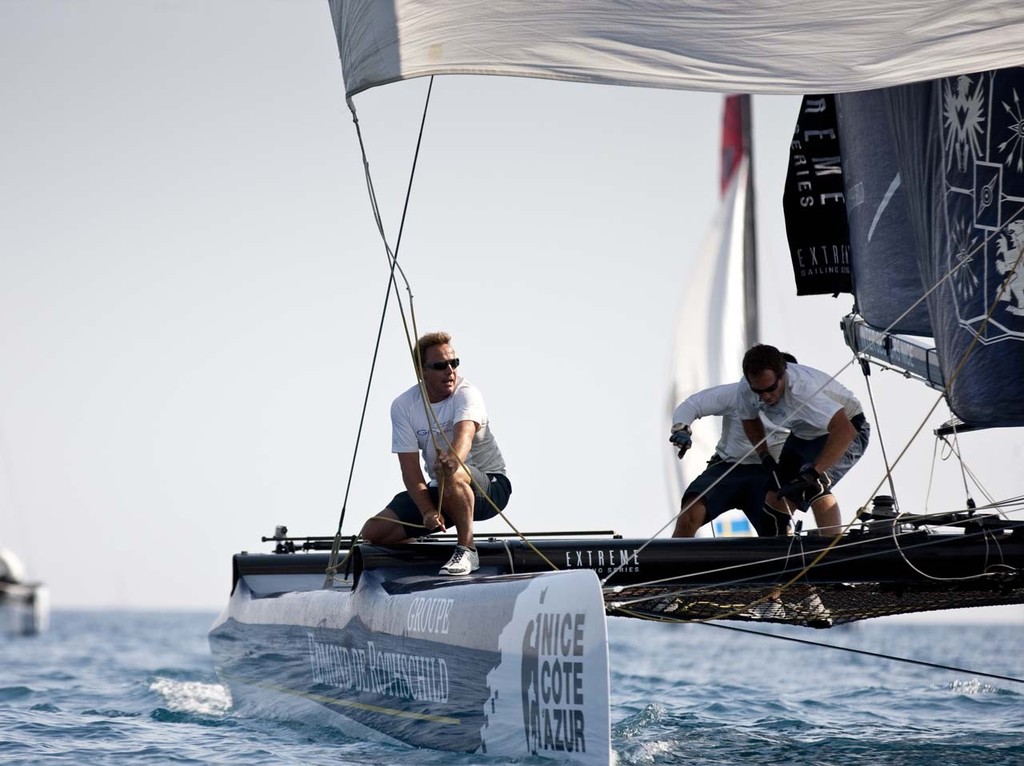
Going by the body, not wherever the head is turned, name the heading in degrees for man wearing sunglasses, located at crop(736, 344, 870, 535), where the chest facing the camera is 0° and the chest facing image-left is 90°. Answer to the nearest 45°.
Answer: approximately 45°

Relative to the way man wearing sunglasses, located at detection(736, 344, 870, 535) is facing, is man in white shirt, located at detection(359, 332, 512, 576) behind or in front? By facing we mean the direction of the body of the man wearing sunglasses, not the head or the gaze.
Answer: in front

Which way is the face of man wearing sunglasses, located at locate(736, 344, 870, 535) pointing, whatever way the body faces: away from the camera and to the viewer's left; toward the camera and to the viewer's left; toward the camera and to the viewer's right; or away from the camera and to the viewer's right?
toward the camera and to the viewer's left

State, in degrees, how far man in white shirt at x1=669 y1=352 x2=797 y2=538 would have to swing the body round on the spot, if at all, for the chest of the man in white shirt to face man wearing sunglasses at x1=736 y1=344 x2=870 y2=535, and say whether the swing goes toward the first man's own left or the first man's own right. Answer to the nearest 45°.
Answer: approximately 45° to the first man's own left

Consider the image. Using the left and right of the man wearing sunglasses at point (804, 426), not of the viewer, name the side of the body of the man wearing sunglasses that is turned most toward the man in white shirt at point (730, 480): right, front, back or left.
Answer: right

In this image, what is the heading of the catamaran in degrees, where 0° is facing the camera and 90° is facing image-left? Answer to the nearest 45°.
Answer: approximately 315°
